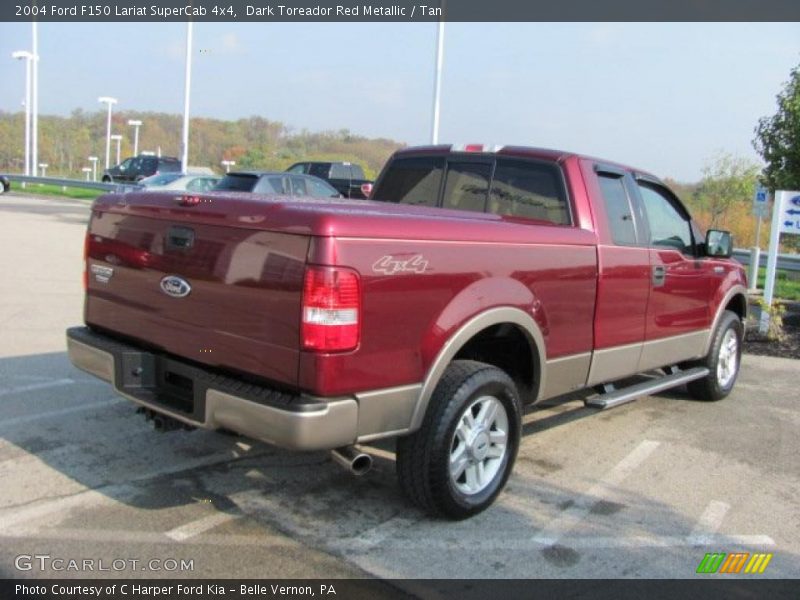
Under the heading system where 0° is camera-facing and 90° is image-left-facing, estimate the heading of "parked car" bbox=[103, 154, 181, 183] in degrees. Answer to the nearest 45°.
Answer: approximately 45°

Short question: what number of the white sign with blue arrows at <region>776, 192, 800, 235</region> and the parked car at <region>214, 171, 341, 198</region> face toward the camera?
1

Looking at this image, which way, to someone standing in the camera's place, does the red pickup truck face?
facing away from the viewer and to the right of the viewer

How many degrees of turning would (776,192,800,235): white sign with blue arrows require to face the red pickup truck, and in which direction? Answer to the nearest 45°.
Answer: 0° — it already faces it

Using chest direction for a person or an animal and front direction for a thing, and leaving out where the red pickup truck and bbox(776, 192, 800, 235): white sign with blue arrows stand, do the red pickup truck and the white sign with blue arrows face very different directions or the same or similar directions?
very different directions

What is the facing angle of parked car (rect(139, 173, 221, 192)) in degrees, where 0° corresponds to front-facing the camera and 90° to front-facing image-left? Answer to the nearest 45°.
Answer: approximately 45°

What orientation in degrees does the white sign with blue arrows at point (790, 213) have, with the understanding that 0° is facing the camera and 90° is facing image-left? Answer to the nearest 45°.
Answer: approximately 0°

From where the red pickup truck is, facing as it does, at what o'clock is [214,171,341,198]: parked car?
The parked car is roughly at 10 o'clock from the red pickup truck.
